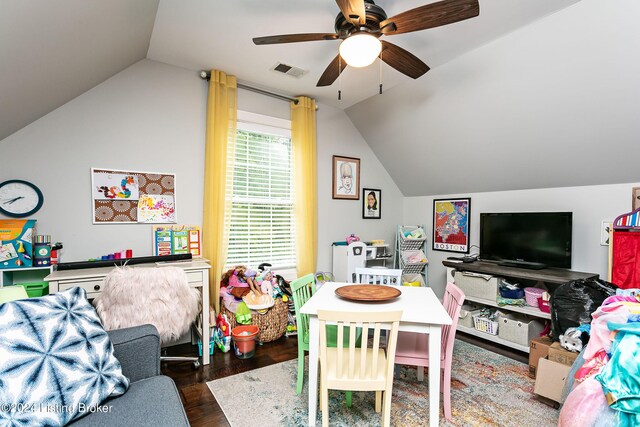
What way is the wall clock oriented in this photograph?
toward the camera

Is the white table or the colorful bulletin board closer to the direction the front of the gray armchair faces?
the white table

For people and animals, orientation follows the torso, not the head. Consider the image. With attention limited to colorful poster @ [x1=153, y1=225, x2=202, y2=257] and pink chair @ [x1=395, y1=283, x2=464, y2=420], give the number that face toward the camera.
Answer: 1

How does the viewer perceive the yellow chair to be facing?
facing away from the viewer

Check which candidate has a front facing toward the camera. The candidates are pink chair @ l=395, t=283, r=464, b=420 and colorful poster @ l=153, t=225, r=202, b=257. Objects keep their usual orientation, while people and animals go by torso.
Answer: the colorful poster

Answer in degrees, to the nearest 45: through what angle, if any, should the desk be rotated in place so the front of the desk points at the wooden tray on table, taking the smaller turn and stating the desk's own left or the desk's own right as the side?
approximately 45° to the desk's own left

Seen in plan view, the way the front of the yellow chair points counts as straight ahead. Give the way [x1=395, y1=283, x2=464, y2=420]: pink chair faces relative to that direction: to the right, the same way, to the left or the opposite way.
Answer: to the left

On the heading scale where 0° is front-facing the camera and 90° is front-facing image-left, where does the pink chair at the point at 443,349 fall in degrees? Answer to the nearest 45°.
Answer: approximately 90°

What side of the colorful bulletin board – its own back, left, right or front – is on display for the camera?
front

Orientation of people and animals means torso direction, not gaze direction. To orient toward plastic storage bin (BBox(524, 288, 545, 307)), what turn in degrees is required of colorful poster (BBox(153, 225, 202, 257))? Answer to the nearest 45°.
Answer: approximately 45° to its left

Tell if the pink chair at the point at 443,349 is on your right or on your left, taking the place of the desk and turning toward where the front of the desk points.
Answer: on your left

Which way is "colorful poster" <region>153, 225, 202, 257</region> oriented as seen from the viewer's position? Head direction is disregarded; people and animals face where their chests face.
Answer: toward the camera
